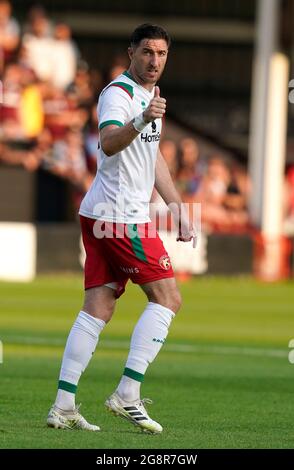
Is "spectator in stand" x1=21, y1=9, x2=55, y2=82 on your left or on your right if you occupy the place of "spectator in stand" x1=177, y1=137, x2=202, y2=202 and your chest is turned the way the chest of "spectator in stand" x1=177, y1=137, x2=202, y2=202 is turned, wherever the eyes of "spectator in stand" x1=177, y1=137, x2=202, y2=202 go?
on your right

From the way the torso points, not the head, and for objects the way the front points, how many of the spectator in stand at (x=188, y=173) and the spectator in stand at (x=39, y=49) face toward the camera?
2

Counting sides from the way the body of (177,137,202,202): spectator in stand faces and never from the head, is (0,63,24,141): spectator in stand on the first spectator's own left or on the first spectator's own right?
on the first spectator's own right

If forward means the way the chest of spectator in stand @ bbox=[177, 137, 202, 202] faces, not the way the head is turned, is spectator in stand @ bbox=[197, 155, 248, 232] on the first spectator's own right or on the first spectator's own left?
on the first spectator's own left

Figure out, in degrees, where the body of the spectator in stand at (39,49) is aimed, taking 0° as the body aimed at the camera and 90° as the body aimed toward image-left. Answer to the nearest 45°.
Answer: approximately 0°

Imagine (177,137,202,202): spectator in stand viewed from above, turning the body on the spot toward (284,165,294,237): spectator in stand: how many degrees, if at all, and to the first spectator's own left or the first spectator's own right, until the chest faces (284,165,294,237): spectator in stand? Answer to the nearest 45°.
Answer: approximately 135° to the first spectator's own left
